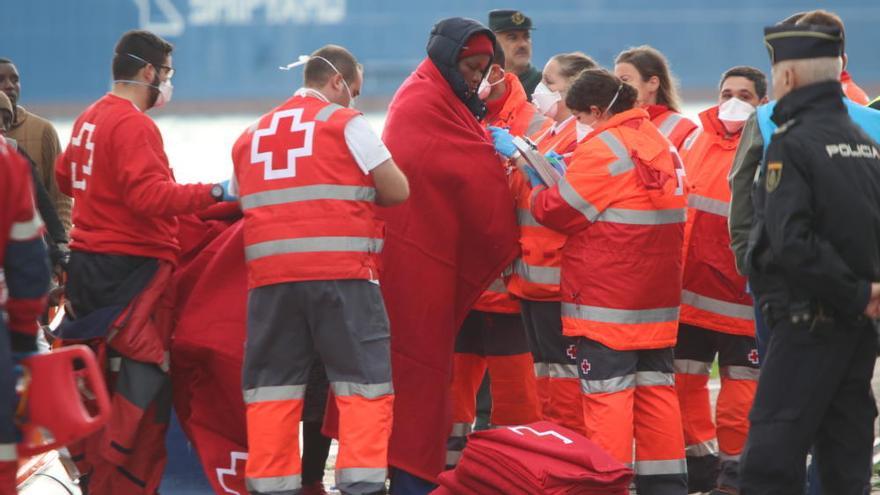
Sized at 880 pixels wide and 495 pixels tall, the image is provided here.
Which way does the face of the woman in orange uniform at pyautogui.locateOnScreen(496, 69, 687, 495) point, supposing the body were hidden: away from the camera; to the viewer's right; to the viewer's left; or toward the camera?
to the viewer's left

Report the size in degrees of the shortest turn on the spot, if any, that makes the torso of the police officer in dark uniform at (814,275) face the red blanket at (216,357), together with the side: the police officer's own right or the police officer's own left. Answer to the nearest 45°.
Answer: approximately 45° to the police officer's own left

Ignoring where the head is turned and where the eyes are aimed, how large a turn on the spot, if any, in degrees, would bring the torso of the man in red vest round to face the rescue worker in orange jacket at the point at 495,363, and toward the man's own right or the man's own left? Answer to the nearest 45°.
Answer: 0° — they already face them

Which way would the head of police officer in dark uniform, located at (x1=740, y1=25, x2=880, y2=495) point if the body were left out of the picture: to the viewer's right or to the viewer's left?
to the viewer's left

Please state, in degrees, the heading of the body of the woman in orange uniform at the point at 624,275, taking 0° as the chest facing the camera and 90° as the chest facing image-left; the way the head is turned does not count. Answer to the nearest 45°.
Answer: approximately 135°

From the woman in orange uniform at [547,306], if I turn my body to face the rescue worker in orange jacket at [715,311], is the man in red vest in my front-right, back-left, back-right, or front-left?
back-right

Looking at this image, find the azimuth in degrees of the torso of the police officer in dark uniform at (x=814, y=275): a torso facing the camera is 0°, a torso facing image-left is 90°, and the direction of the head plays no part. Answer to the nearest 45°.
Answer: approximately 135°
